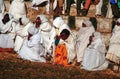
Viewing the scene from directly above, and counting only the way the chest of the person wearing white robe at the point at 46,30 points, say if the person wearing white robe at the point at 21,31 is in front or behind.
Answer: in front

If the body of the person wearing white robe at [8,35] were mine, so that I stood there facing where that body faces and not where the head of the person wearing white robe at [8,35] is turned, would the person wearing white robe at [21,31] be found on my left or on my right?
on my left

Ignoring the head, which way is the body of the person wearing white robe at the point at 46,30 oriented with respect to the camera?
to the viewer's left
